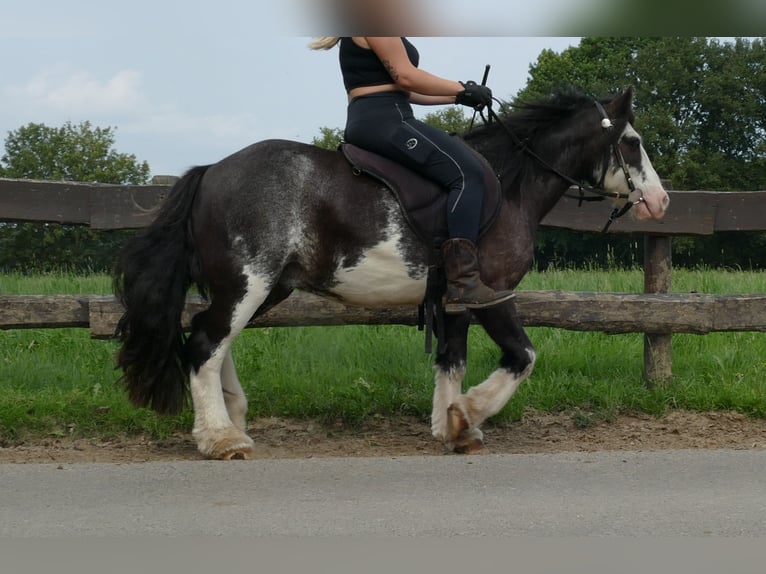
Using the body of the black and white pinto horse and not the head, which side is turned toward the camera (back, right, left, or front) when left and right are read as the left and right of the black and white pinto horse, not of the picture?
right

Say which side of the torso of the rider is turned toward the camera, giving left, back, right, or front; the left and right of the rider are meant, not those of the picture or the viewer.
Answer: right

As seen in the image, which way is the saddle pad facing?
to the viewer's right

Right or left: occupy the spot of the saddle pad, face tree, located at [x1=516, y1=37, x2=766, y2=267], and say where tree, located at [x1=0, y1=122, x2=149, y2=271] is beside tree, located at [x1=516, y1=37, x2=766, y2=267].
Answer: left

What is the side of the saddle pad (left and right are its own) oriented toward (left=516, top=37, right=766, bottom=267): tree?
left

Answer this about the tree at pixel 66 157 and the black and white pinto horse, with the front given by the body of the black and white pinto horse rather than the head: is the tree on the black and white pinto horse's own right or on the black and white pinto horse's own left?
on the black and white pinto horse's own left

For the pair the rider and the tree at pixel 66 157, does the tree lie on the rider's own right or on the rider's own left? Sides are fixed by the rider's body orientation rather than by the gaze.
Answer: on the rider's own left

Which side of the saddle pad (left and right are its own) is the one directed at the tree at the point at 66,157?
left
